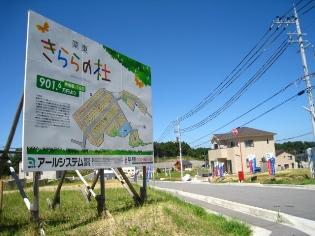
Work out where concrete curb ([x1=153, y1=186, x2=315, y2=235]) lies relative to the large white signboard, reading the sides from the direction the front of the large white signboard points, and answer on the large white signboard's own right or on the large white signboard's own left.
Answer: on the large white signboard's own left

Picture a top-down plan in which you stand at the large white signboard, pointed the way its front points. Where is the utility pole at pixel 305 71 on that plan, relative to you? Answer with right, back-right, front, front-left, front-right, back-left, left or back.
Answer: left

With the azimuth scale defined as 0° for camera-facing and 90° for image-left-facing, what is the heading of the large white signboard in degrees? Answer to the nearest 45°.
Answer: approximately 315°
